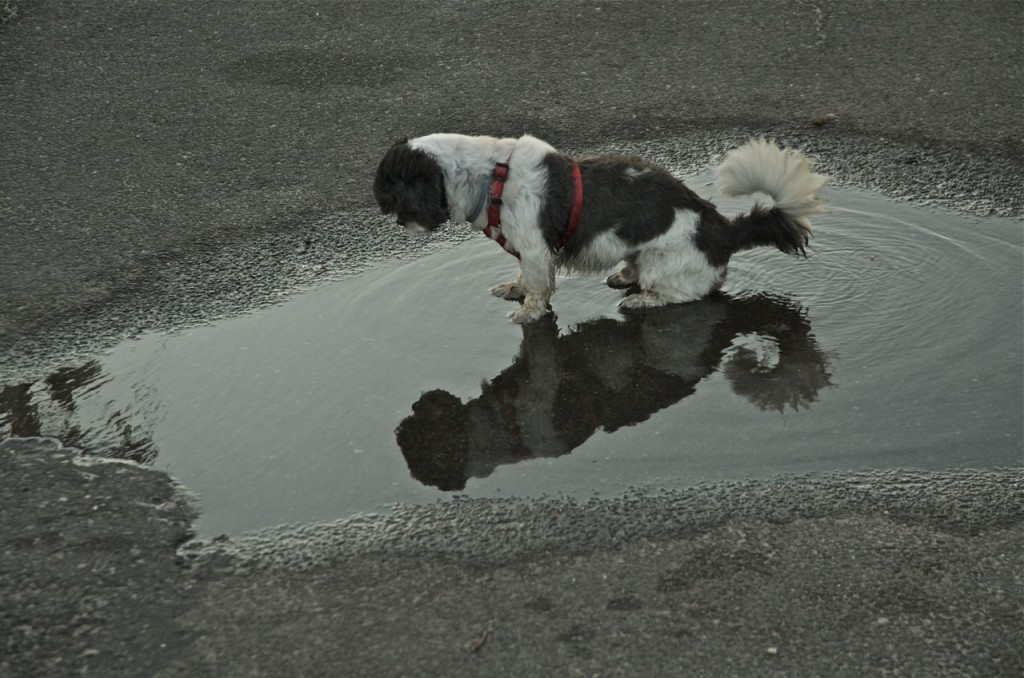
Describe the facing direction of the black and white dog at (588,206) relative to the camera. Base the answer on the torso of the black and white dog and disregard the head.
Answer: to the viewer's left
